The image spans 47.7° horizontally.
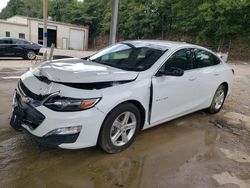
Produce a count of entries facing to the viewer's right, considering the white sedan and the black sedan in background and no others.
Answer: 1

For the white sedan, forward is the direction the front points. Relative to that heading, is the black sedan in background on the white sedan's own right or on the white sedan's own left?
on the white sedan's own right

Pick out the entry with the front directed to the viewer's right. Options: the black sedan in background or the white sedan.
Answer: the black sedan in background

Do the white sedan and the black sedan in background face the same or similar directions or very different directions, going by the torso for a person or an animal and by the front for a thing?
very different directions

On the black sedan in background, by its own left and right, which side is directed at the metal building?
left

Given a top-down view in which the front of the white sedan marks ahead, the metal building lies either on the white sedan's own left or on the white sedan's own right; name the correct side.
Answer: on the white sedan's own right

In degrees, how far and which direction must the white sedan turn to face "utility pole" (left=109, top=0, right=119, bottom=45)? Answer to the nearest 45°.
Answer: approximately 135° to its right

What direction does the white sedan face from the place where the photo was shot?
facing the viewer and to the left of the viewer

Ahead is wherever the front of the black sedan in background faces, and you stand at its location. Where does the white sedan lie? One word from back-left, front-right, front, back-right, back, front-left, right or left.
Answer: right

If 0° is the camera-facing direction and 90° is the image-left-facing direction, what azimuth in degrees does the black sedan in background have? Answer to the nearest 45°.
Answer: approximately 270°
